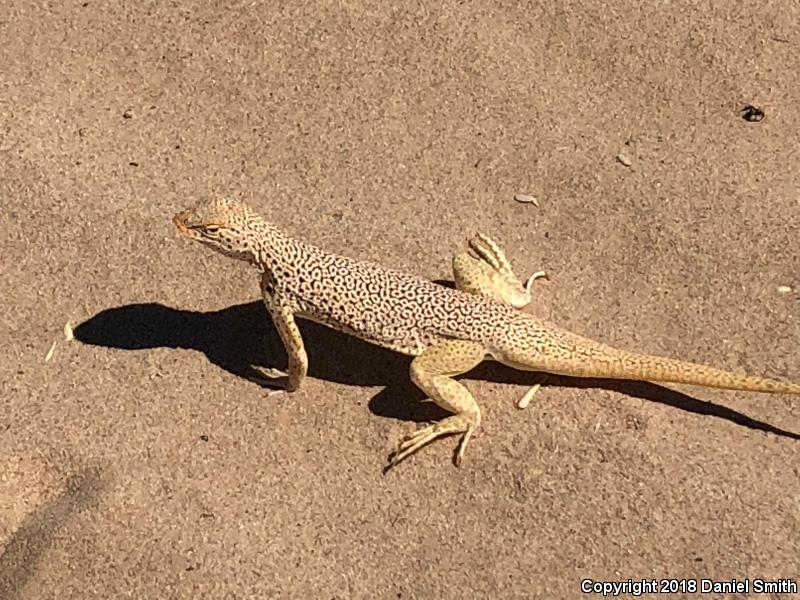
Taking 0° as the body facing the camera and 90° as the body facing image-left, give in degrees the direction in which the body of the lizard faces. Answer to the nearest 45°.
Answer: approximately 90°
